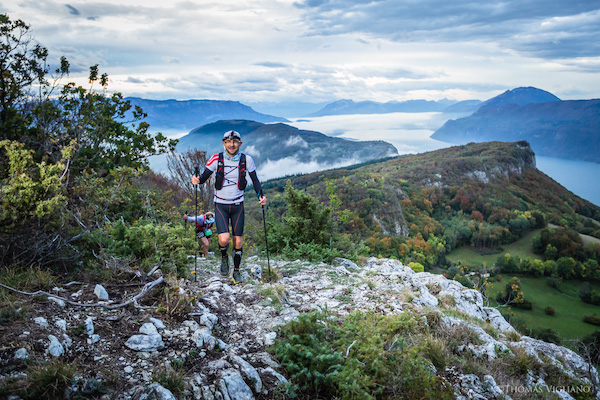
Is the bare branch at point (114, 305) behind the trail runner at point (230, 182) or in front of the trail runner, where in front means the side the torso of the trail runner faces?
in front

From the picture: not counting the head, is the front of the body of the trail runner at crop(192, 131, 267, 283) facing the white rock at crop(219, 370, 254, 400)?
yes

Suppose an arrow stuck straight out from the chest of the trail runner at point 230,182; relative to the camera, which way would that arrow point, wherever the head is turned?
toward the camera

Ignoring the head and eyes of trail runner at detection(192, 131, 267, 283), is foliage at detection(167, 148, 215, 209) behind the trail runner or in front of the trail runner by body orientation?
behind

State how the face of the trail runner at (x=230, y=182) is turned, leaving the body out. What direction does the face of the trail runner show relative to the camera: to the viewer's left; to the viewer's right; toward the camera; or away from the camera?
toward the camera

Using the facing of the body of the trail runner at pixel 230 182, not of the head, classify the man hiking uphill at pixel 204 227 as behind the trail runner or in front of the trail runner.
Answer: behind

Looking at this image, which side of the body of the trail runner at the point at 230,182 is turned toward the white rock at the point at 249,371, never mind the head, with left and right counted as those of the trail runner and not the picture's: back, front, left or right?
front

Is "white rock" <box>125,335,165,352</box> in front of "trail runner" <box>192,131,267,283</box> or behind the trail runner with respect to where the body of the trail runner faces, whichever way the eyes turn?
in front

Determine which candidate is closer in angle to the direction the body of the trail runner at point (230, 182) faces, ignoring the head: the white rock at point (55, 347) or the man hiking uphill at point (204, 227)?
the white rock

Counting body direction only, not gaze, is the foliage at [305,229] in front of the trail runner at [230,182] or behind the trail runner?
behind

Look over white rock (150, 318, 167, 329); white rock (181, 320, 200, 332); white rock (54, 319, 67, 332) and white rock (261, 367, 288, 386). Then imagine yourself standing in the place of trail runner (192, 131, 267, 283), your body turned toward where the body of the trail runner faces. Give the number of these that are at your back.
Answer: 0

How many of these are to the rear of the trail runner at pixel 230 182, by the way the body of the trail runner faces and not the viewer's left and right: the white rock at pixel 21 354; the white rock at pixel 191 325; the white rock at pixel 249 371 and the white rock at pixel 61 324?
0

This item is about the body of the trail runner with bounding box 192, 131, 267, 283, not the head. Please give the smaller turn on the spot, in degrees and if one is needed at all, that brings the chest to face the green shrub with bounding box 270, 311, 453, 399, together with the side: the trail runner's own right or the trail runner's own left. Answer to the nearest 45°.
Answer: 0° — they already face it

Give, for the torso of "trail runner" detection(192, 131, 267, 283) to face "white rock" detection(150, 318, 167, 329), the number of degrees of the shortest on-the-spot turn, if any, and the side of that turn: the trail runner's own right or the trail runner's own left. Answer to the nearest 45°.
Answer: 0° — they already face it
